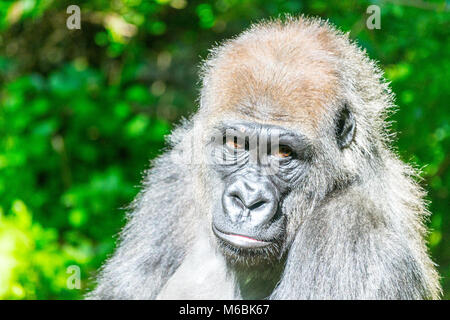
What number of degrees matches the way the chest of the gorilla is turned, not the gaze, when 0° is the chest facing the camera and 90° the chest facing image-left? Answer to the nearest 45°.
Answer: approximately 45°
